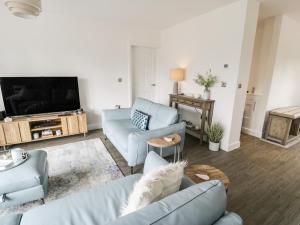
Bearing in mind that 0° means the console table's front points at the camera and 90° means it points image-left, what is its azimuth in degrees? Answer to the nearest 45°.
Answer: approximately 45°

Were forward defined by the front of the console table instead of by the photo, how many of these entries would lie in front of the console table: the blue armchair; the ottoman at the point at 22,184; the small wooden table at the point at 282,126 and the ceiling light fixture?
3

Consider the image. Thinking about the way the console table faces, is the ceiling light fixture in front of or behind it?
in front

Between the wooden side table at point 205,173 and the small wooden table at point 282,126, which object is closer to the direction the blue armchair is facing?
the wooden side table

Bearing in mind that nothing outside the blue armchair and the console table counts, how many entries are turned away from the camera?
0

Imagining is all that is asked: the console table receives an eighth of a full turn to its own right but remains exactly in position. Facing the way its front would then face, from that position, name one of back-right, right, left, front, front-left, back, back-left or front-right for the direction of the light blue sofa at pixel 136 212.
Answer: left

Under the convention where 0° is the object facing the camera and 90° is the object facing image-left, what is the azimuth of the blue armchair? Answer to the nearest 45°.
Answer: approximately 45°

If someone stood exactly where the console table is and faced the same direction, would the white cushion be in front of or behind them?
in front

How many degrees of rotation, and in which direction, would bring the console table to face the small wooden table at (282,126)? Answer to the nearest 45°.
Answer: approximately 135° to its left

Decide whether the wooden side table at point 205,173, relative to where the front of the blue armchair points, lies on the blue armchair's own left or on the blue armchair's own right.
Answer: on the blue armchair's own left
